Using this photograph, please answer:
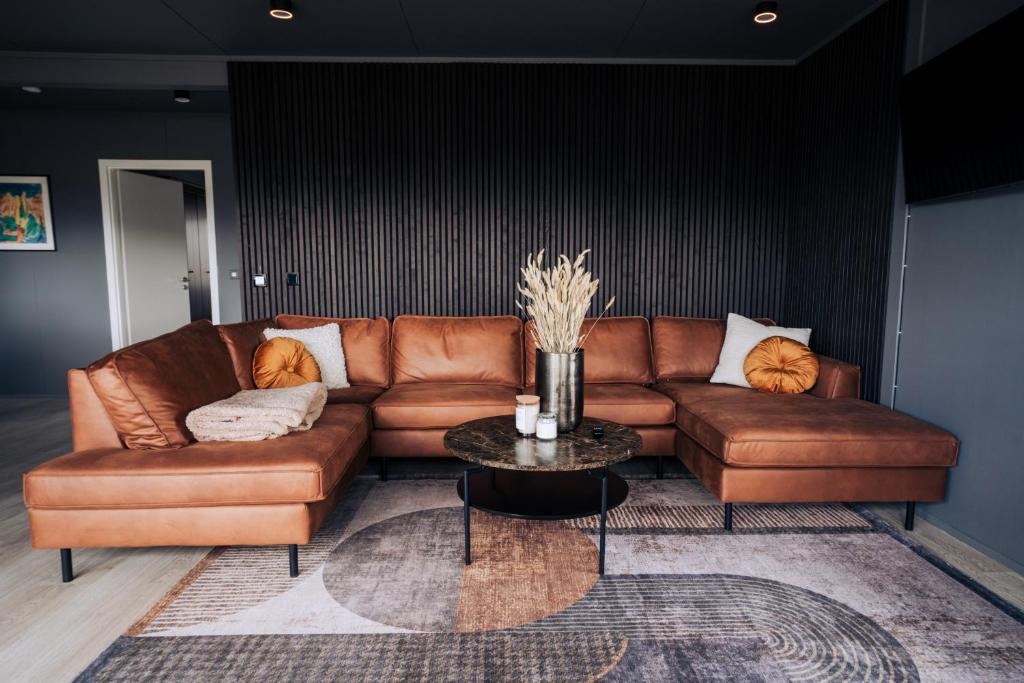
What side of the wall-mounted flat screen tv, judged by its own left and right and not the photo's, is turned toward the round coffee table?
front

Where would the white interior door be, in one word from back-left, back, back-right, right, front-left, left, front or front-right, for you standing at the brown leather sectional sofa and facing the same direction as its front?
back-right

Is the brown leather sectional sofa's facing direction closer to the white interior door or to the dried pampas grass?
the dried pampas grass

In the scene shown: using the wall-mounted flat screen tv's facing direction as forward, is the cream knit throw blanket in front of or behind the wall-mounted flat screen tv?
in front

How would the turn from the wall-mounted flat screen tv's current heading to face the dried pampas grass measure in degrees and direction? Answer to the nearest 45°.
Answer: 0° — it already faces it

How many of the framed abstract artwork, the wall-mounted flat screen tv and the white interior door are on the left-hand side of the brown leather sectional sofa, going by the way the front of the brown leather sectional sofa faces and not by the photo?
1

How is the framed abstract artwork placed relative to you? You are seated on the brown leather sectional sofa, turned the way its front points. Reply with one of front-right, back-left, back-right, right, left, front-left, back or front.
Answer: back-right

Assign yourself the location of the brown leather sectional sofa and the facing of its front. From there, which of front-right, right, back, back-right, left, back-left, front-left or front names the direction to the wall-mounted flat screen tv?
left

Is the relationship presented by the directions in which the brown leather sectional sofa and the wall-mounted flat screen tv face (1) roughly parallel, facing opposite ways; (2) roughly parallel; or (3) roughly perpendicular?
roughly perpendicular

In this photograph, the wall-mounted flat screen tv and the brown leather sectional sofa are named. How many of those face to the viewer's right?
0

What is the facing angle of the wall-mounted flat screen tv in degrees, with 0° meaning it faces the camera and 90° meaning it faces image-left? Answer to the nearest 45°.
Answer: approximately 45°
